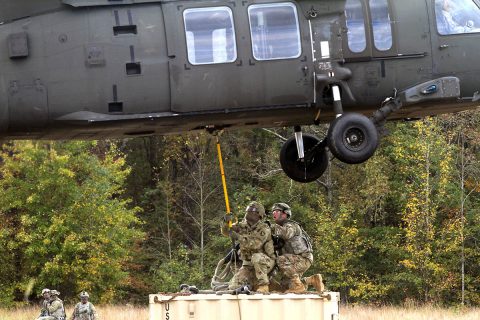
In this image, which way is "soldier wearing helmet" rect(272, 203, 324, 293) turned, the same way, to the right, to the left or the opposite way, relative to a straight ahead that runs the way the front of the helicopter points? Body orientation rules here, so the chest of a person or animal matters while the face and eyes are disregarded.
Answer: the opposite way

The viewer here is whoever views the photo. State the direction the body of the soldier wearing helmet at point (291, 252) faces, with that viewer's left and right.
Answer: facing to the left of the viewer

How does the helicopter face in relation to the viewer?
to the viewer's right

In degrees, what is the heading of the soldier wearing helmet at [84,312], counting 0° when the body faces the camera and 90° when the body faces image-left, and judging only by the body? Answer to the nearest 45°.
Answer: approximately 0°

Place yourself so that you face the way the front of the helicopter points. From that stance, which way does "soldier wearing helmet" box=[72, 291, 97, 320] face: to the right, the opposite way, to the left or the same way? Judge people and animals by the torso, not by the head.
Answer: to the right

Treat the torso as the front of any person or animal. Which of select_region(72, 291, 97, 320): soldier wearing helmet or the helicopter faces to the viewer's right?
the helicopter
